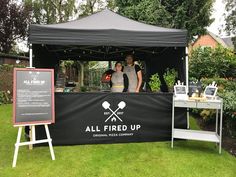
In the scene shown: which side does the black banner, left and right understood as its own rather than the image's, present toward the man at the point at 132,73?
back

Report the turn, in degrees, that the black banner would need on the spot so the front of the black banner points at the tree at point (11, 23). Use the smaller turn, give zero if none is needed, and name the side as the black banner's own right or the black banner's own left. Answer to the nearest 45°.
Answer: approximately 135° to the black banner's own right

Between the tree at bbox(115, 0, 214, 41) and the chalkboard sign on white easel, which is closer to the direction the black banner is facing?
the chalkboard sign on white easel

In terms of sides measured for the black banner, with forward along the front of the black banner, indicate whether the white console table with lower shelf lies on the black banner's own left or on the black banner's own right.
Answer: on the black banner's own left

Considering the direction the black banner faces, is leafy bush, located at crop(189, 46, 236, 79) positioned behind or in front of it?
behind

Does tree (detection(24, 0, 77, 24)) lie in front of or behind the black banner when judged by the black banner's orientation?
behind

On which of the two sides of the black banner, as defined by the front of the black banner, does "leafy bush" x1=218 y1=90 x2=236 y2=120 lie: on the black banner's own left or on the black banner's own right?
on the black banner's own left

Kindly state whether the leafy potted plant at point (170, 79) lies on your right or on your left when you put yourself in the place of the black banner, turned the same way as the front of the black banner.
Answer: on your left

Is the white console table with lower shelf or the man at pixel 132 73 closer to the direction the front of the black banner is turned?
the white console table with lower shelf

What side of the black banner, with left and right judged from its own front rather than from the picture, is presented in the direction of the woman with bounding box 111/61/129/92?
back
